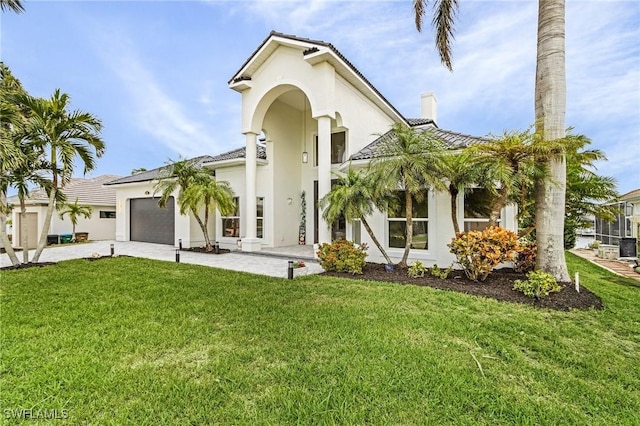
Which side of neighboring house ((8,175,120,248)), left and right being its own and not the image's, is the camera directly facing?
front

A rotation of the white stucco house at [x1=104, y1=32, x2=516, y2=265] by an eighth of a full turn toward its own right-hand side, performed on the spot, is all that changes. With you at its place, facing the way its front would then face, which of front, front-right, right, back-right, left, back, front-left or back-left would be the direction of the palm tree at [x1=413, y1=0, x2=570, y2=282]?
back-left

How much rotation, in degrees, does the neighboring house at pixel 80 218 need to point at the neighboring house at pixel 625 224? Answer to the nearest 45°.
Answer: approximately 45° to its left

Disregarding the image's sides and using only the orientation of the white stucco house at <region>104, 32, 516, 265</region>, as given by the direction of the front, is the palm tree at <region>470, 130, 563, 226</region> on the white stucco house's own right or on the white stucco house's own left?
on the white stucco house's own left

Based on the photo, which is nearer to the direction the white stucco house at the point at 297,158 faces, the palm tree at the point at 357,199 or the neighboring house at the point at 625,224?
the palm tree

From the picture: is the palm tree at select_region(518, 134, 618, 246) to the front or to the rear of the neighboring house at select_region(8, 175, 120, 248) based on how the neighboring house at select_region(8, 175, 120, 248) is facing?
to the front

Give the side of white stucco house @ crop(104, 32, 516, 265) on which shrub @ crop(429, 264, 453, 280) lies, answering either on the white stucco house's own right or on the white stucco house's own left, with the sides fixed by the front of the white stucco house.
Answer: on the white stucco house's own left

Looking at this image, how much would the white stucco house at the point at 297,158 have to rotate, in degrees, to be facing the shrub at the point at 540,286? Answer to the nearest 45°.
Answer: approximately 90° to its left

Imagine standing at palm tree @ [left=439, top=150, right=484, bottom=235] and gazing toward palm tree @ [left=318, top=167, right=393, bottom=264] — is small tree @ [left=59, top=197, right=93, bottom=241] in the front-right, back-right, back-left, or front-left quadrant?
front-right

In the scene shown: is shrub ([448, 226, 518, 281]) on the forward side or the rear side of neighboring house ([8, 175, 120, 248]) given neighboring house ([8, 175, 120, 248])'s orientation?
on the forward side

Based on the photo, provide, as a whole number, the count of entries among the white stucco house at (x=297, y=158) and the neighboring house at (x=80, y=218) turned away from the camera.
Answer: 0

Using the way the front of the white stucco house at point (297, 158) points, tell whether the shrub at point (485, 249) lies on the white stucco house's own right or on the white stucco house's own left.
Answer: on the white stucco house's own left

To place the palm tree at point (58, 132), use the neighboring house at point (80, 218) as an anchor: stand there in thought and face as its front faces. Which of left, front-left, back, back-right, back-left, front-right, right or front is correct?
front
